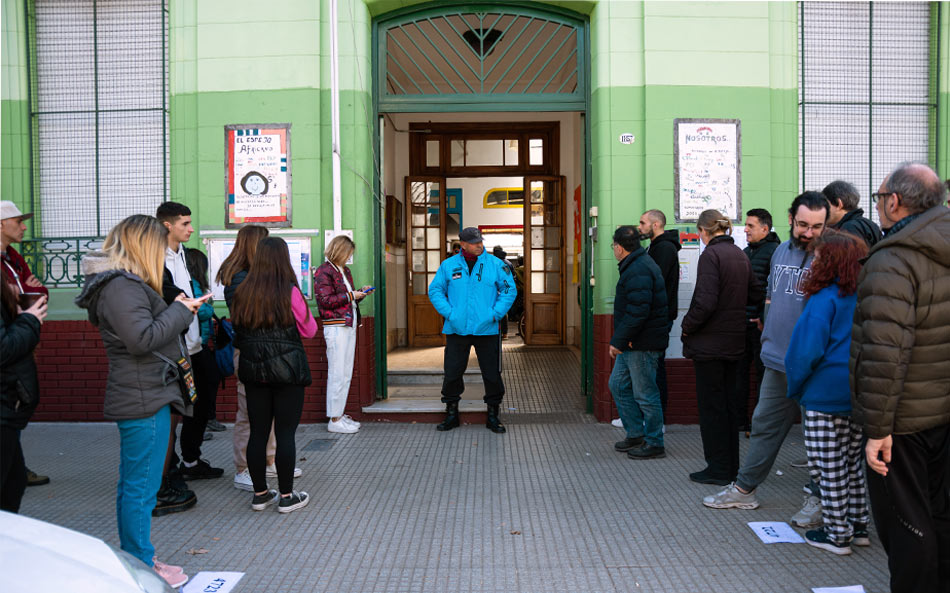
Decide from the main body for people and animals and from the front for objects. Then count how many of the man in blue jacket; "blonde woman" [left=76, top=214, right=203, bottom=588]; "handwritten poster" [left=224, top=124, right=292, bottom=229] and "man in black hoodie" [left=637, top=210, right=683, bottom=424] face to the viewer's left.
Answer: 1

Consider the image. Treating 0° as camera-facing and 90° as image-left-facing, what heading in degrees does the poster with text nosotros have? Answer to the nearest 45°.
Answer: approximately 0°

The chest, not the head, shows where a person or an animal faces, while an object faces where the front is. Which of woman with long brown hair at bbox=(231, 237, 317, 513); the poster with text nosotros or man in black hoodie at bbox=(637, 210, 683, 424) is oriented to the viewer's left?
the man in black hoodie

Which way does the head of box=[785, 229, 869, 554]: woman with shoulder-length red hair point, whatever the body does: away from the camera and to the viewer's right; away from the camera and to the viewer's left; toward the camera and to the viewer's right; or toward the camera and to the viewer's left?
away from the camera and to the viewer's left

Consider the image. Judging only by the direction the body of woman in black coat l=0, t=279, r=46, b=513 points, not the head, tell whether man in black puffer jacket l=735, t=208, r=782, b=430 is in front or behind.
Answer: in front

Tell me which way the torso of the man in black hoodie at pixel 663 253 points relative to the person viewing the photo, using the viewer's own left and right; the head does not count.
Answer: facing to the left of the viewer

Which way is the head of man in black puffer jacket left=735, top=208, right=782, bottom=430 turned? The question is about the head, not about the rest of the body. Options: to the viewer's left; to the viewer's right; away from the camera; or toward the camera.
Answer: to the viewer's left

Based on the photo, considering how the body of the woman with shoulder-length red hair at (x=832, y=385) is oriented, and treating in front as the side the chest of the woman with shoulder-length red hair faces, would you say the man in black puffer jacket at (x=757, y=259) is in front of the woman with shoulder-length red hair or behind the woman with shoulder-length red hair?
in front

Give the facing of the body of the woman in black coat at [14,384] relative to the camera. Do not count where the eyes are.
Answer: to the viewer's right

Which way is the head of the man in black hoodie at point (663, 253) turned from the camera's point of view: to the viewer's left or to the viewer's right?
to the viewer's left

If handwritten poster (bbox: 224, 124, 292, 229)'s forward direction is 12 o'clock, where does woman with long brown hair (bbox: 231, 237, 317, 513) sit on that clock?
The woman with long brown hair is roughly at 12 o'clock from the handwritten poster.

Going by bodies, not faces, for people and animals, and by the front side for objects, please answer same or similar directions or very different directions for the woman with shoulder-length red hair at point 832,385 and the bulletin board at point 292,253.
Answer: very different directions

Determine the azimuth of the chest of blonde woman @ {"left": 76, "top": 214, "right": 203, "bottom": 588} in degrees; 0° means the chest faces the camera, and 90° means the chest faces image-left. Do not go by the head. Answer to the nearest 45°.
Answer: approximately 270°
